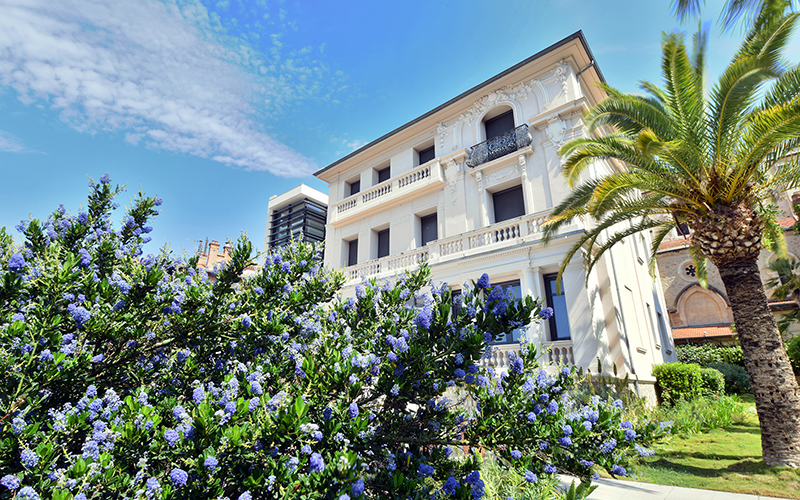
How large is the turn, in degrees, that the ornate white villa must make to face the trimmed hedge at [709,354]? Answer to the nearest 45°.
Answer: approximately 180°

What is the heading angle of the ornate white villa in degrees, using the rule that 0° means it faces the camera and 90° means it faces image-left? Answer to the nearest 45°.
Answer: approximately 45°

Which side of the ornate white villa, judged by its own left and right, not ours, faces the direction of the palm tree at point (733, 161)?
left

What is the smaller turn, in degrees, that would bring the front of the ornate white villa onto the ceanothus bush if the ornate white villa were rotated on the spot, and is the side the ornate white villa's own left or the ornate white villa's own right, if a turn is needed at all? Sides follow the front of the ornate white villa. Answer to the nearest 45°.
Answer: approximately 45° to the ornate white villa's own left
